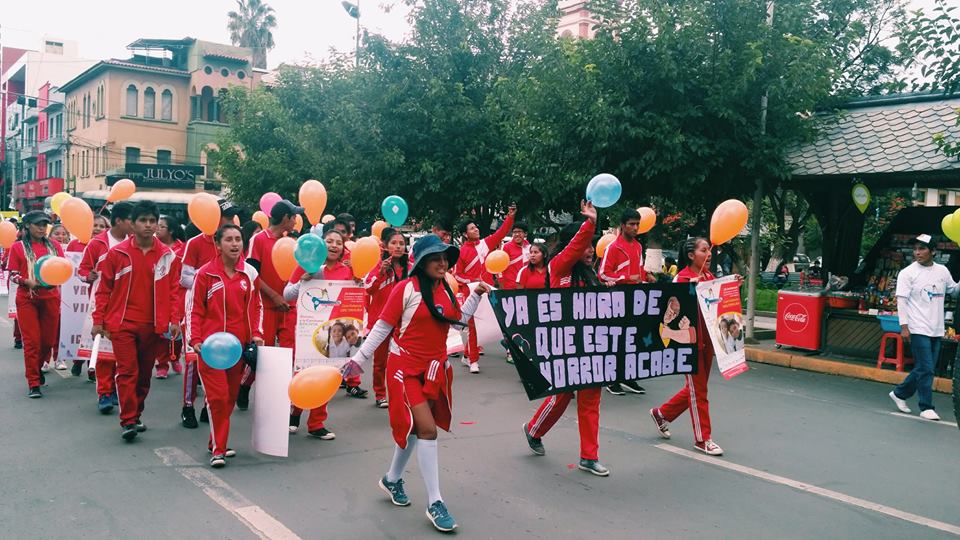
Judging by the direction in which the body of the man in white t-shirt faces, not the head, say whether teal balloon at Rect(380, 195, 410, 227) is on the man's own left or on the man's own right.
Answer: on the man's own right

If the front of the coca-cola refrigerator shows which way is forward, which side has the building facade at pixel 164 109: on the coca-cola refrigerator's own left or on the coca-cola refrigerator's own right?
on the coca-cola refrigerator's own right

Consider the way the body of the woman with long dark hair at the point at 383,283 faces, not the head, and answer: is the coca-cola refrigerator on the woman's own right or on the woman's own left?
on the woman's own left

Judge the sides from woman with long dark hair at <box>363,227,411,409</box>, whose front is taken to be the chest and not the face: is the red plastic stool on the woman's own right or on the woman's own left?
on the woman's own left

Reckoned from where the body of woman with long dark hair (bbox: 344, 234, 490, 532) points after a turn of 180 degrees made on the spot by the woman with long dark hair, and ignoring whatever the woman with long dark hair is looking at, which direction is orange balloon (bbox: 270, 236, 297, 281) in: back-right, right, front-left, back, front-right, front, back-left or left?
front

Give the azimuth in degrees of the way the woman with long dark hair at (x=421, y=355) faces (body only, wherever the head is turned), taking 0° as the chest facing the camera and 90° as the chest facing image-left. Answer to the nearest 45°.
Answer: approximately 315°

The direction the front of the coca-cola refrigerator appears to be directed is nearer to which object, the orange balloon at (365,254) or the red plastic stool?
the orange balloon

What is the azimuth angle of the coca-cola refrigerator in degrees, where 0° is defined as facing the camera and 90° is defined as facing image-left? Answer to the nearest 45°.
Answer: approximately 45°
